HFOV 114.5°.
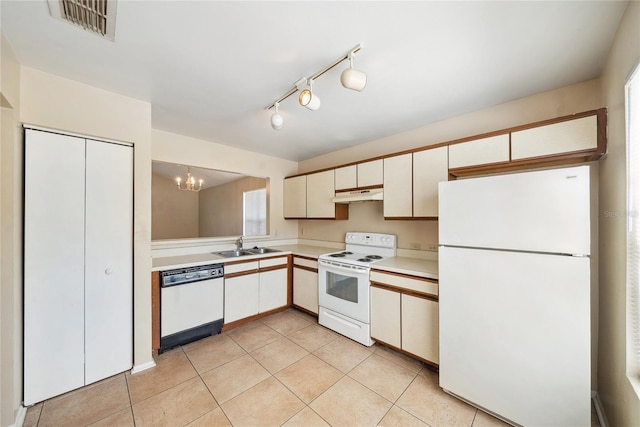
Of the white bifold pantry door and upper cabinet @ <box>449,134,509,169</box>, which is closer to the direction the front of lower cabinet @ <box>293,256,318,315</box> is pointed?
the white bifold pantry door

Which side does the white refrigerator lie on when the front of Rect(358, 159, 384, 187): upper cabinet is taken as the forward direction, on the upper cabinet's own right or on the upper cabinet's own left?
on the upper cabinet's own left

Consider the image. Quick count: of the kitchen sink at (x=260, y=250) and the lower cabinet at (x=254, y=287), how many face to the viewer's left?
0

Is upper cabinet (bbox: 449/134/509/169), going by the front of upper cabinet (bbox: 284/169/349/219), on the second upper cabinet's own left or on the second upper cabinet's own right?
on the second upper cabinet's own left

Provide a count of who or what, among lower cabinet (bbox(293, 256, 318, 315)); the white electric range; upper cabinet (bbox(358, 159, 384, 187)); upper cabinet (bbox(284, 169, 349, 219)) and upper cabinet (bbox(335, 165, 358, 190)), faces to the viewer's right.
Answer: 0

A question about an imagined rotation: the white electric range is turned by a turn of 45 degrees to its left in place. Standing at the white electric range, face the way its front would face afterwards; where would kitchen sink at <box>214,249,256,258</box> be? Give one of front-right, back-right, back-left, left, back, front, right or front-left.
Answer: right

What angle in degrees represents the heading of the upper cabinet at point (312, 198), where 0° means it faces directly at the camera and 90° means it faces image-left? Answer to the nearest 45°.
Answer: approximately 45°

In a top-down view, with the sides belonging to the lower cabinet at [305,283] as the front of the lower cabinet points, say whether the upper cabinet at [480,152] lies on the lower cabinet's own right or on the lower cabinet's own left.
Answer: on the lower cabinet's own left

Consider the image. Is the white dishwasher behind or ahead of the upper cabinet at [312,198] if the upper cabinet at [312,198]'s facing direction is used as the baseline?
ahead

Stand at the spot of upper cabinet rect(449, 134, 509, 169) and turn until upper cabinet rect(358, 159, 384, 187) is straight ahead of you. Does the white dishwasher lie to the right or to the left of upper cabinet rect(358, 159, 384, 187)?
left

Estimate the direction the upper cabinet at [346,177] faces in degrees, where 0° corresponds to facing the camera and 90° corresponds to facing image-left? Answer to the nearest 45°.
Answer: approximately 45°

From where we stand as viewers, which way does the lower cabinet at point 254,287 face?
facing the viewer and to the right of the viewer

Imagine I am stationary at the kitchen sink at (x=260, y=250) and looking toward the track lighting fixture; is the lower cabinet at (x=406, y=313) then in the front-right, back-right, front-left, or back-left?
front-left

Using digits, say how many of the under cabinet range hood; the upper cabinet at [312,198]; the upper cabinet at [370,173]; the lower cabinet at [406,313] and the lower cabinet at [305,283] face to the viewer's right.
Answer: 0

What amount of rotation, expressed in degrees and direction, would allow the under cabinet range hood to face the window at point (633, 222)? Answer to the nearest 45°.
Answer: approximately 90° to its left

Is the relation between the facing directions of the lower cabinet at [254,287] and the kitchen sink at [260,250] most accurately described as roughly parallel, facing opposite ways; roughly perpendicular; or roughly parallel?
roughly parallel

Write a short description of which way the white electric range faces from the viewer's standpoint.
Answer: facing the viewer and to the left of the viewer
